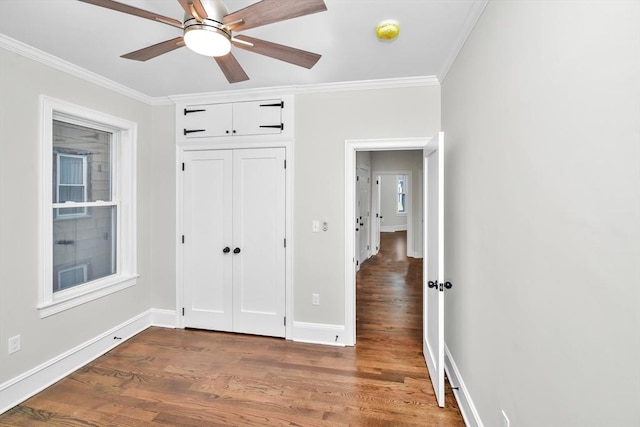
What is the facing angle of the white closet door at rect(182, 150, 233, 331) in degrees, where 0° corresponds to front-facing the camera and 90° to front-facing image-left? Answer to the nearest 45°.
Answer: approximately 45°

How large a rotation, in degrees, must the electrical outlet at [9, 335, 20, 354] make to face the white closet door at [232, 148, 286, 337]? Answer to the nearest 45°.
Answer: approximately 45° to its left

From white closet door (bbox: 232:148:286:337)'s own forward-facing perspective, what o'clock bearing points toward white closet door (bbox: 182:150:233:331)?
white closet door (bbox: 182:150:233:331) is roughly at 4 o'clock from white closet door (bbox: 232:148:286:337).

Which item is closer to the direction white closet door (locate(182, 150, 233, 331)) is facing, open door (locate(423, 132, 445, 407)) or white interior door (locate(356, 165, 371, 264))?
the open door

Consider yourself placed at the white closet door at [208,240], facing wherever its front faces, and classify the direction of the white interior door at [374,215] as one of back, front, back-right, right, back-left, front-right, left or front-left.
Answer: back

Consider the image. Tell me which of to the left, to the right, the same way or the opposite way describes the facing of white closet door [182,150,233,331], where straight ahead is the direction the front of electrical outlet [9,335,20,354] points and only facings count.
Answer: to the right

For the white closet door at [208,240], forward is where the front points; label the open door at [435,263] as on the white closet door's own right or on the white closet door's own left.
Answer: on the white closet door's own left

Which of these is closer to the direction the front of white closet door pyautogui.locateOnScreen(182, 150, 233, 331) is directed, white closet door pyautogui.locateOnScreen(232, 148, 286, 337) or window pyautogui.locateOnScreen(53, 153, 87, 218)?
the window
